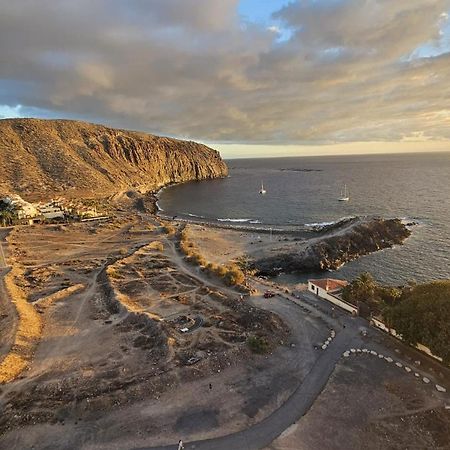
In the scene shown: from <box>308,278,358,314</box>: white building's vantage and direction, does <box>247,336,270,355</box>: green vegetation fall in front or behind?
in front

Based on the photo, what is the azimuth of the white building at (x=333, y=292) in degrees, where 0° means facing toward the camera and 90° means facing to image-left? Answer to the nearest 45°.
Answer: approximately 45°
